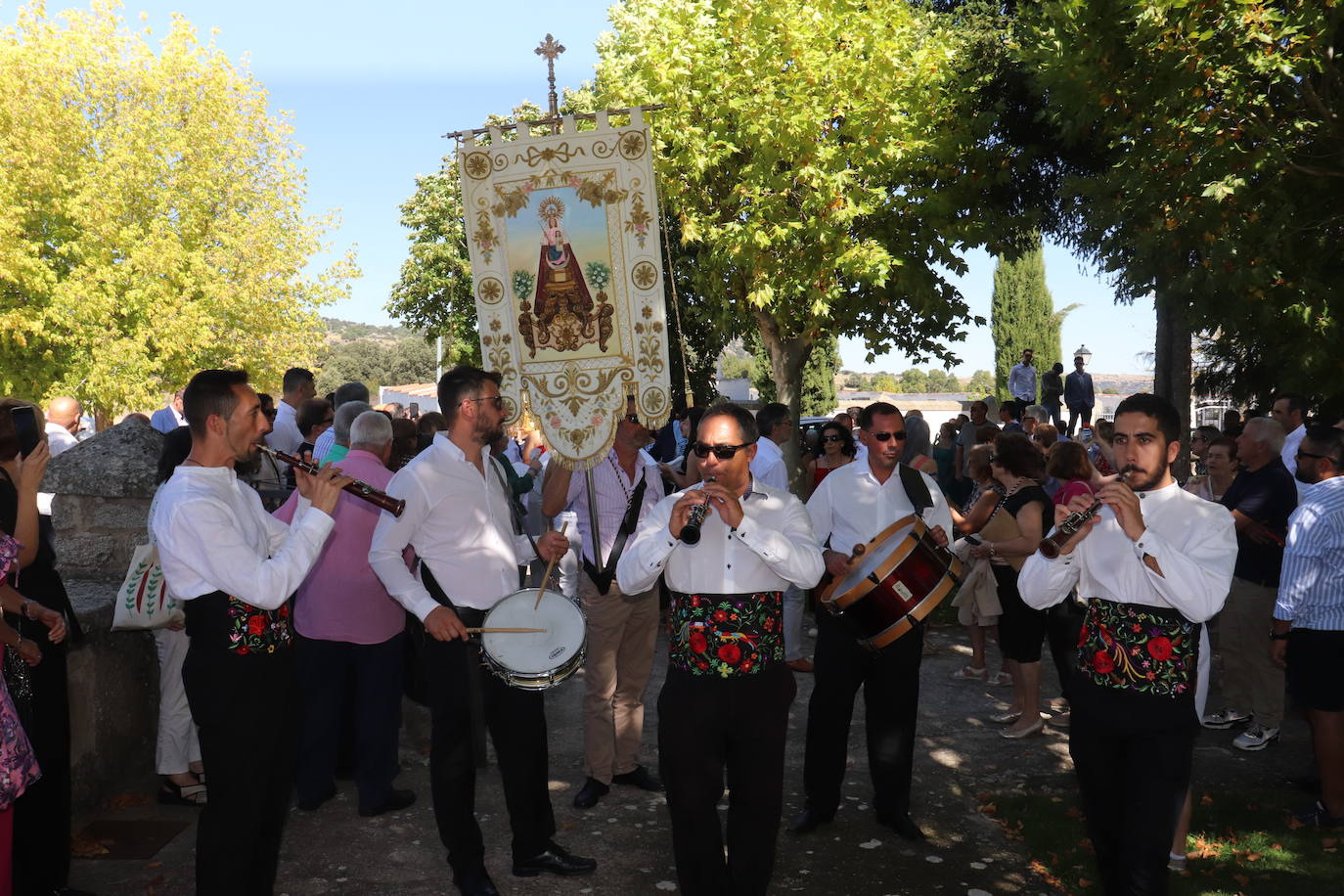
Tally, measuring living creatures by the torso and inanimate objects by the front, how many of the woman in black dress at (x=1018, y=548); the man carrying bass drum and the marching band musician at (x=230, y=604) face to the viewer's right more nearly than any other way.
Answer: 1

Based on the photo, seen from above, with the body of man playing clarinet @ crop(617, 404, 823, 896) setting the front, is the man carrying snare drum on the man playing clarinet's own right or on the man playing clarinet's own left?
on the man playing clarinet's own right

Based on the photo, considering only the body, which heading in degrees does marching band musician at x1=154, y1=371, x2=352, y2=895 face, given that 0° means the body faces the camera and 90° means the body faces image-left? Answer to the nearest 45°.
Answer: approximately 270°

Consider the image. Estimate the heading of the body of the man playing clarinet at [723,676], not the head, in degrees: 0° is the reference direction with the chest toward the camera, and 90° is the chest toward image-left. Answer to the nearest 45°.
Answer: approximately 0°

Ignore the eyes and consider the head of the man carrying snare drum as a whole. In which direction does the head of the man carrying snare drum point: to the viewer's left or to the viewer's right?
to the viewer's right

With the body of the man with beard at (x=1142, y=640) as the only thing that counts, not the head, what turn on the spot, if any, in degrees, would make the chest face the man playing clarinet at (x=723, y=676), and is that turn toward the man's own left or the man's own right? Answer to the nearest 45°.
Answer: approximately 45° to the man's own right

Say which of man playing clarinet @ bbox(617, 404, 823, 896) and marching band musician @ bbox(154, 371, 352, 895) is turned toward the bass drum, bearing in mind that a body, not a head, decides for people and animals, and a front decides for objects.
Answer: the marching band musician

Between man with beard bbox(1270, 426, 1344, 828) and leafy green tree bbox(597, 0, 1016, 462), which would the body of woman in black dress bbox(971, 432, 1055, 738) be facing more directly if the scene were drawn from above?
the leafy green tree

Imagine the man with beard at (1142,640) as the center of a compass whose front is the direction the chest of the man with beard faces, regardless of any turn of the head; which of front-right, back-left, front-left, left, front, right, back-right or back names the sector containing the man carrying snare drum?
front-right

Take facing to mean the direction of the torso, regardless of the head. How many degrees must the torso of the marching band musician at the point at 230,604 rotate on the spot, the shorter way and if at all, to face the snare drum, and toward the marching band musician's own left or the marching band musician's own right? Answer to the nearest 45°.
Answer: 0° — they already face it

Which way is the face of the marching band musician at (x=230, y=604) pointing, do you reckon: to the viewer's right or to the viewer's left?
to the viewer's right

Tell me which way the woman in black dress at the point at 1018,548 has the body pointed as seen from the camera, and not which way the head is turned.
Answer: to the viewer's left
